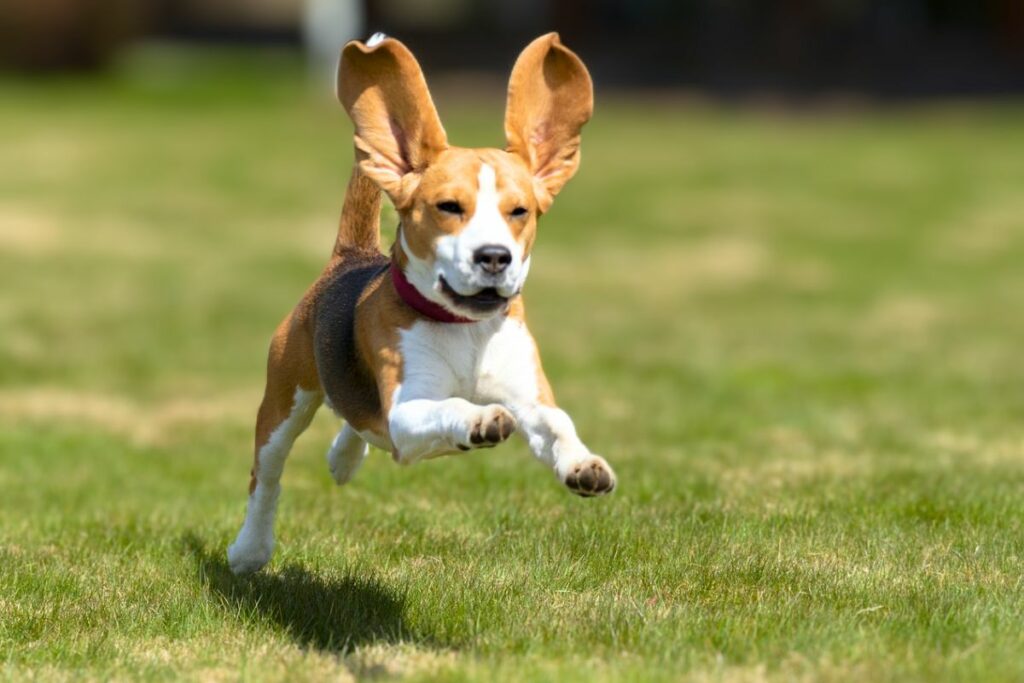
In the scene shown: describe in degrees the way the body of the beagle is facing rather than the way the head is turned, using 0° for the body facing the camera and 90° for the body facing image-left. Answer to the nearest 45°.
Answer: approximately 315°
